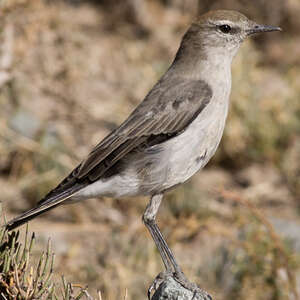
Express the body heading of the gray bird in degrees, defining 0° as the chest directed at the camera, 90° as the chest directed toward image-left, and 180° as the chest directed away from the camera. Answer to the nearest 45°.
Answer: approximately 270°
